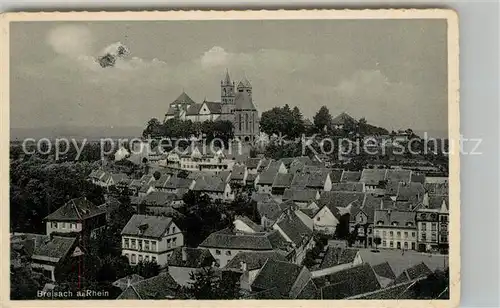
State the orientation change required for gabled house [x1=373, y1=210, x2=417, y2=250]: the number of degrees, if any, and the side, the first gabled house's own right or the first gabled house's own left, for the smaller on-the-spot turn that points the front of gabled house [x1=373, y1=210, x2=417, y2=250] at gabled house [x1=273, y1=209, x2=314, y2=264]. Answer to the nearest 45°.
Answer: approximately 90° to the first gabled house's own right

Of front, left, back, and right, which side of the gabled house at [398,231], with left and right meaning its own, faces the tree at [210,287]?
front

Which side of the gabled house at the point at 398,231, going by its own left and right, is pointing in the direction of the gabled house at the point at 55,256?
right

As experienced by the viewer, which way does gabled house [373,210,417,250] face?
facing the viewer

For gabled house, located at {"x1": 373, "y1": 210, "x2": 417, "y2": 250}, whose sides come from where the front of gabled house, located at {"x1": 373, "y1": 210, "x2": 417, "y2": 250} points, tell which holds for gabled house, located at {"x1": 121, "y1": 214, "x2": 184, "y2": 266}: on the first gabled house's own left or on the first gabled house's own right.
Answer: on the first gabled house's own right

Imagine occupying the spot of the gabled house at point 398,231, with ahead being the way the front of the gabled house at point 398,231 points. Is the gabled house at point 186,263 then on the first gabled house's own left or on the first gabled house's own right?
on the first gabled house's own right

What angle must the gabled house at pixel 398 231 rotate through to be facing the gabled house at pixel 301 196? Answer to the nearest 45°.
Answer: approximately 90° to its right
